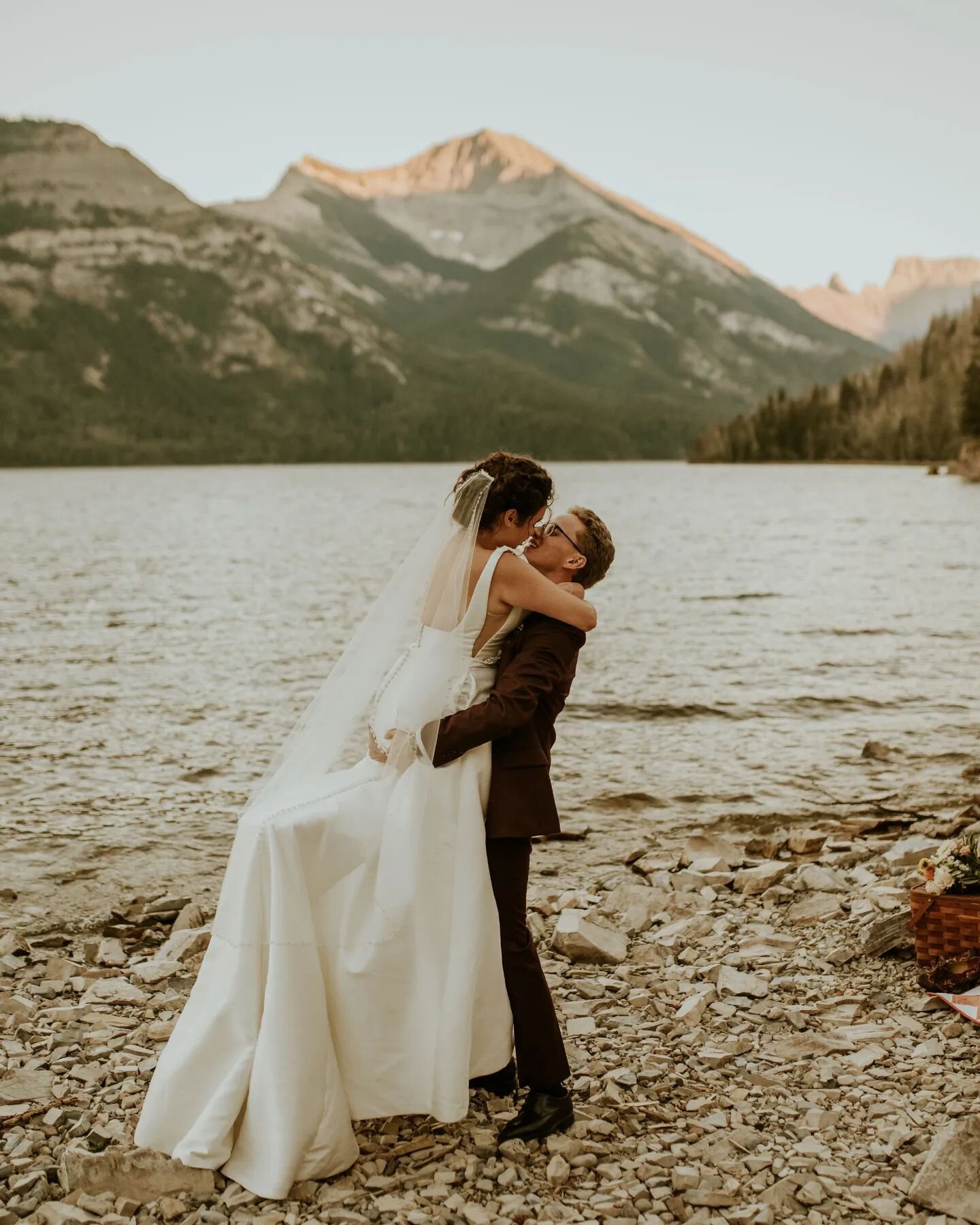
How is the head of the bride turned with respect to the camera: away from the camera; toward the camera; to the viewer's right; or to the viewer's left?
to the viewer's right

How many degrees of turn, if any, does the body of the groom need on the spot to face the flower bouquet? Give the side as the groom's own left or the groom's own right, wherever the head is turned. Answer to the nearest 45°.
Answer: approximately 135° to the groom's own right

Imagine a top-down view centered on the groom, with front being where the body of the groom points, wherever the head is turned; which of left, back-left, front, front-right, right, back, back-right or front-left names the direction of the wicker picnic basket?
back-right

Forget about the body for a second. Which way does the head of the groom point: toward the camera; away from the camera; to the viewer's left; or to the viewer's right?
to the viewer's left

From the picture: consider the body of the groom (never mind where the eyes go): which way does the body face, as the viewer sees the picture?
to the viewer's left
